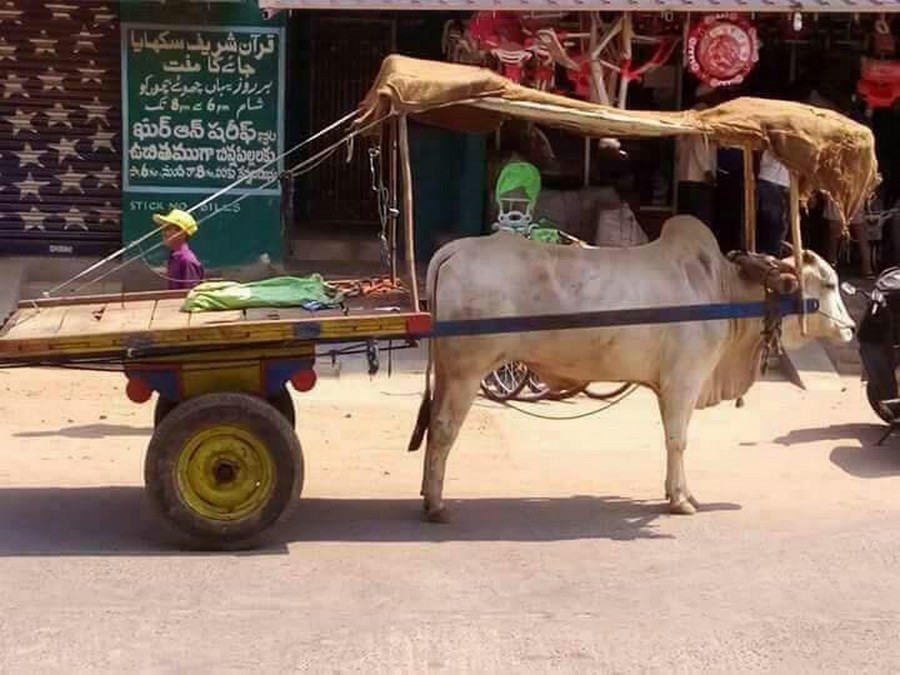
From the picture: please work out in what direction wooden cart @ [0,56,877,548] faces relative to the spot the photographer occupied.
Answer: facing to the right of the viewer

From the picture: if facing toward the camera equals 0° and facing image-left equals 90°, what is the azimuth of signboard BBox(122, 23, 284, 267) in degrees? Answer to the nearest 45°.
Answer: approximately 0°

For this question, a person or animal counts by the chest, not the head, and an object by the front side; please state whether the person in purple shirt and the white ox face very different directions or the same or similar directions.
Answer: very different directions

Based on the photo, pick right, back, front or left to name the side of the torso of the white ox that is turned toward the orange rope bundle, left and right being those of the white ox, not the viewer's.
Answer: back

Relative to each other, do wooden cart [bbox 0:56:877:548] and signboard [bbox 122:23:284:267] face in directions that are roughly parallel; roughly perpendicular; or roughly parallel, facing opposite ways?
roughly perpendicular

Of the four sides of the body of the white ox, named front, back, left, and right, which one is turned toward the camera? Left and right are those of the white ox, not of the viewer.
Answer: right

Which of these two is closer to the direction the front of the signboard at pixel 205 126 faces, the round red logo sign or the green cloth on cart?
the green cloth on cart

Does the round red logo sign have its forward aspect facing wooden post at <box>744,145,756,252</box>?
yes
